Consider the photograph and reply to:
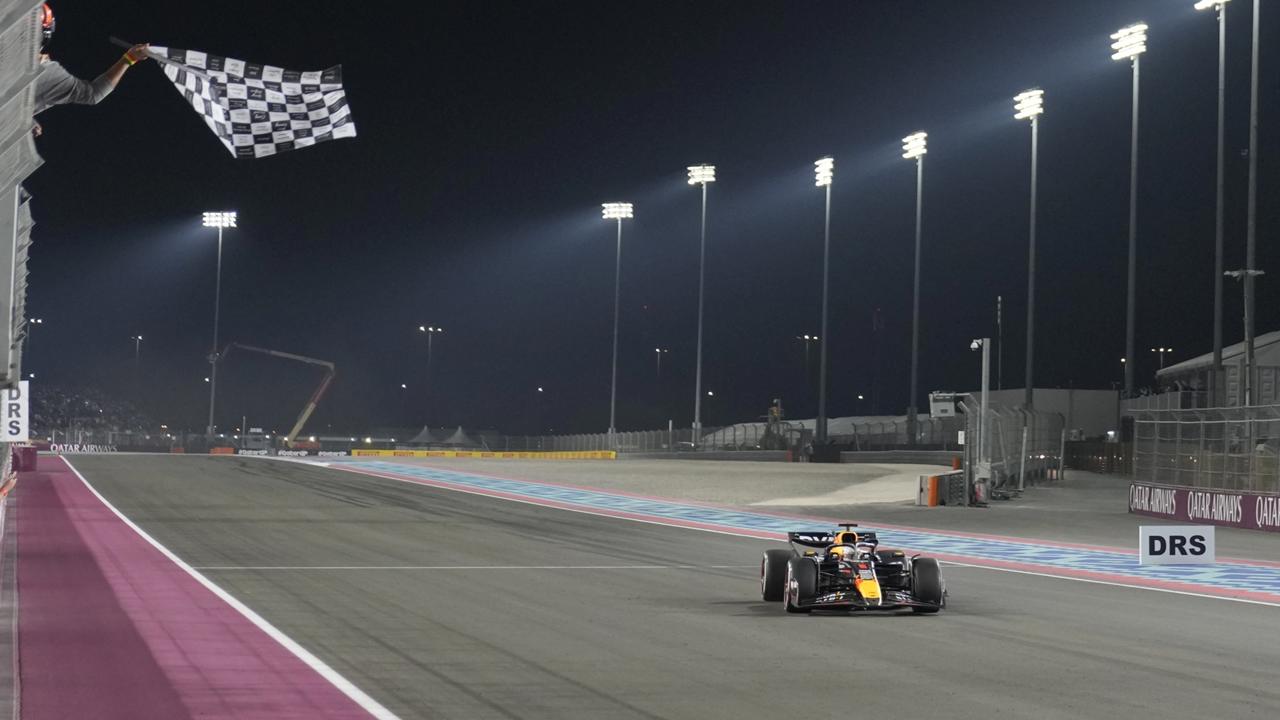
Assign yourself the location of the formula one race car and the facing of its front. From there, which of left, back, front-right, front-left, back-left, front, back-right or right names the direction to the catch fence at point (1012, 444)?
back

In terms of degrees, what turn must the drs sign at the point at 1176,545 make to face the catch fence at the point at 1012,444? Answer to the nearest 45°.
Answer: approximately 180°

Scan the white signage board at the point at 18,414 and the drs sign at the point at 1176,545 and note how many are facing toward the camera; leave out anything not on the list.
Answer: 2

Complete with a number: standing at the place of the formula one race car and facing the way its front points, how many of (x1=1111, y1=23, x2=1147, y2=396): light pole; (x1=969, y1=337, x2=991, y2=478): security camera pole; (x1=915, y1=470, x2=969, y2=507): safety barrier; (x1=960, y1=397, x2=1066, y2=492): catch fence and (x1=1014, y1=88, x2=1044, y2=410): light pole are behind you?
5

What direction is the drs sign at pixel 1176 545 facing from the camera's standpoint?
toward the camera

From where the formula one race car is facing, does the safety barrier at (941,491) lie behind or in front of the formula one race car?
behind

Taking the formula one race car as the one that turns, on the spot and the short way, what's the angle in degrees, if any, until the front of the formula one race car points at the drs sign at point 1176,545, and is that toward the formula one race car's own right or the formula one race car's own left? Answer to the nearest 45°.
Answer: approximately 135° to the formula one race car's own left

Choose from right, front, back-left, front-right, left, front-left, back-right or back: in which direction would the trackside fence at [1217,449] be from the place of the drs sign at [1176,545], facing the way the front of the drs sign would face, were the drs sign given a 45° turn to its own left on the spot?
back-left

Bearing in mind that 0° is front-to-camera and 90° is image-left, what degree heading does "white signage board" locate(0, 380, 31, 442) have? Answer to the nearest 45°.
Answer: approximately 0°
